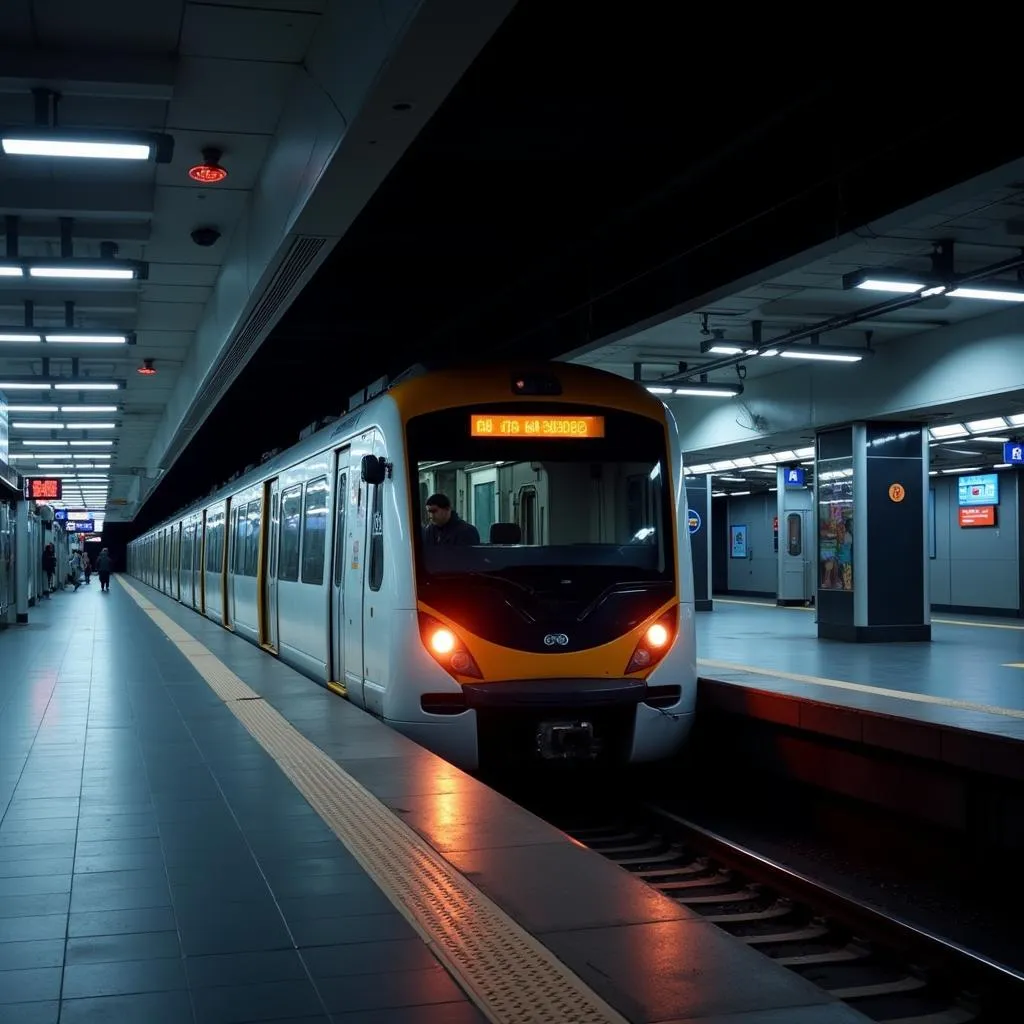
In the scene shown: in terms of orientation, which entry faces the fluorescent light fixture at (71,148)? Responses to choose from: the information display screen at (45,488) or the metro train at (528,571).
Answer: the information display screen

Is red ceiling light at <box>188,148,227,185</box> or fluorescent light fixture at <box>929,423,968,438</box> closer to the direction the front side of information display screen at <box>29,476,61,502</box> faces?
the red ceiling light

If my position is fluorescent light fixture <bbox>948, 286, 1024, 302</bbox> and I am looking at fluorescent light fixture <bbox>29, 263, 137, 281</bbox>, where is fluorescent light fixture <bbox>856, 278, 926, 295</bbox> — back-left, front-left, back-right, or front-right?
front-left

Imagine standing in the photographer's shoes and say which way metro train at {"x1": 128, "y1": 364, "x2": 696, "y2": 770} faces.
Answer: facing the viewer and to the right of the viewer

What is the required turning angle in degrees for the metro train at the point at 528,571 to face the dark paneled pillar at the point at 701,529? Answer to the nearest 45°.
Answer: approximately 135° to its left

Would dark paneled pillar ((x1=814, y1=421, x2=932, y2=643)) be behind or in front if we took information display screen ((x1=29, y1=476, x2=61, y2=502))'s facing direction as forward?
in front

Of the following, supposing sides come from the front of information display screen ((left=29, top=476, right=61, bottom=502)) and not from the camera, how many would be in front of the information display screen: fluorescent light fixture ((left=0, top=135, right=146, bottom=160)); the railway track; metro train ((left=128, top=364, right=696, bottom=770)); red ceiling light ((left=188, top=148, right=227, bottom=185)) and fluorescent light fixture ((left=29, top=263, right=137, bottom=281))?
5

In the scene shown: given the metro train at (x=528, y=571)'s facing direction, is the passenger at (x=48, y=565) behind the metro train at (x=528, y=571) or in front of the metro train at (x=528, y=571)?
behind

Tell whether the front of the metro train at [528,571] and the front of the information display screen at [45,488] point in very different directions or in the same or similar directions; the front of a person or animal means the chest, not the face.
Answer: same or similar directions

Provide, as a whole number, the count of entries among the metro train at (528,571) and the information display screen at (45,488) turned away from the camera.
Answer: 0

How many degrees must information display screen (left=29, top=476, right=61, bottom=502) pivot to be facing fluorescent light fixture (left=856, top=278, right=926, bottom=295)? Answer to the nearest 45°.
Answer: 0° — it already faces it

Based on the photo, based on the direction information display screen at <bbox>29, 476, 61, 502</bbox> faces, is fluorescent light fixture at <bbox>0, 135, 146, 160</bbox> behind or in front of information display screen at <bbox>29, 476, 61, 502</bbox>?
in front

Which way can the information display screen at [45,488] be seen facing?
toward the camera

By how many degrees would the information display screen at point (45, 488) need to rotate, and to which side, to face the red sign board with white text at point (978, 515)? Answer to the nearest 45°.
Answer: approximately 45° to its left
